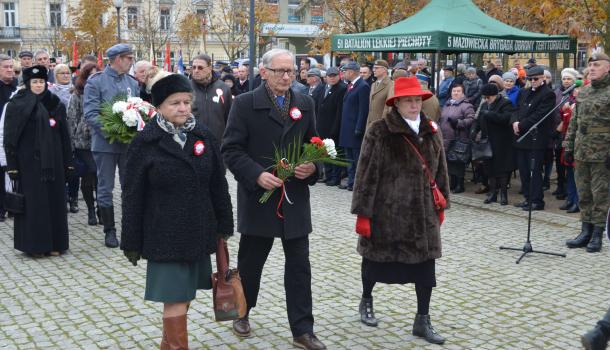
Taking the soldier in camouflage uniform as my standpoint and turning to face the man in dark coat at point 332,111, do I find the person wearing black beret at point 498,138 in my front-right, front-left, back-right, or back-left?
front-right

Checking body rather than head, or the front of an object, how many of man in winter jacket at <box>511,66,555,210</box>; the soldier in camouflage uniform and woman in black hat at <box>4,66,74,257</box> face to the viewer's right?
0

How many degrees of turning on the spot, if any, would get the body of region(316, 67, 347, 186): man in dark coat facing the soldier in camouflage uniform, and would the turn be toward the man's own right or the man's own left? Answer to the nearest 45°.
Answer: approximately 90° to the man's own left

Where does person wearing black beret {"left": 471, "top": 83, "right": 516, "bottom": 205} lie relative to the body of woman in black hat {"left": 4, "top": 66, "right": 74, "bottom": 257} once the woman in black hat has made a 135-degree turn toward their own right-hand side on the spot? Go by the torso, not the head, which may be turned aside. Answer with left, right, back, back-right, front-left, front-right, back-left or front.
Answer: back-right

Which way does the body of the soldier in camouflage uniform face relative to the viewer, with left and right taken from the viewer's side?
facing the viewer and to the left of the viewer

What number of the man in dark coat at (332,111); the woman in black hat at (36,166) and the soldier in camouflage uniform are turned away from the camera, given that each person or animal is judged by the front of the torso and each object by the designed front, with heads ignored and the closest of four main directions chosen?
0

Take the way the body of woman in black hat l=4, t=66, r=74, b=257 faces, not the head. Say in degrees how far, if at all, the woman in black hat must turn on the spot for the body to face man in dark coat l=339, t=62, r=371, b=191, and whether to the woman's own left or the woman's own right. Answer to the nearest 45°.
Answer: approximately 135° to the woman's own left

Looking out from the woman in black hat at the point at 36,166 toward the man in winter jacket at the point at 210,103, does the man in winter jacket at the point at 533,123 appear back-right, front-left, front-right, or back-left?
front-right

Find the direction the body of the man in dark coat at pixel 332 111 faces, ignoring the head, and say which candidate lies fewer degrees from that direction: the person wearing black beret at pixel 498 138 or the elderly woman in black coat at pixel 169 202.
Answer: the elderly woman in black coat

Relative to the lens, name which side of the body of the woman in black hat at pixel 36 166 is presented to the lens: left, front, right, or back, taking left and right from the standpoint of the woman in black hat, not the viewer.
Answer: front

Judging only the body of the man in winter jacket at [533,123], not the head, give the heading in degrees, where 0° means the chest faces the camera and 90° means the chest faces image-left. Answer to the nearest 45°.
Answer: approximately 45°

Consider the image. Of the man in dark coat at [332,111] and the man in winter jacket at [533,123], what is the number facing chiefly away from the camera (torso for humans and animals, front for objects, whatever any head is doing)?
0
